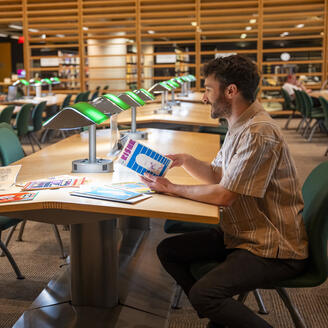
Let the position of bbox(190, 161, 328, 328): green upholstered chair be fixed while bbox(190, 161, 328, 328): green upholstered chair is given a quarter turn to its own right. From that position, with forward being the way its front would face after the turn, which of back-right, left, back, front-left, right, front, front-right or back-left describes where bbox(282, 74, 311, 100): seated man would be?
front

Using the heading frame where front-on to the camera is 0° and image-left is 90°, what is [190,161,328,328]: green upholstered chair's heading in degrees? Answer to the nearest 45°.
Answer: approximately 90°

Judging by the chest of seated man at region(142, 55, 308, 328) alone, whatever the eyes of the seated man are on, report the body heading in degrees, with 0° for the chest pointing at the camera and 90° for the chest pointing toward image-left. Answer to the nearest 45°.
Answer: approximately 90°

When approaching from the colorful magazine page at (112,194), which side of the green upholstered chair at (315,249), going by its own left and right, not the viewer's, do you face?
front

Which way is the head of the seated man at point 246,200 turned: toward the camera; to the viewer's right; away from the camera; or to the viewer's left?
to the viewer's left

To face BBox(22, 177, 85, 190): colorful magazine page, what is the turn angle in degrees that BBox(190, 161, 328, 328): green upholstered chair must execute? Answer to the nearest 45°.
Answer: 0° — it already faces it

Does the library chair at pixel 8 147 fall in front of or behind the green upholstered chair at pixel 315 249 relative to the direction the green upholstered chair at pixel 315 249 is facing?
in front

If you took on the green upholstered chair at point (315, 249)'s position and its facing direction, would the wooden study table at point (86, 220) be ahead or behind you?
ahead

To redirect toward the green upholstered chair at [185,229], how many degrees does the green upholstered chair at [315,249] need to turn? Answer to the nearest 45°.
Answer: approximately 45° to its right
